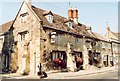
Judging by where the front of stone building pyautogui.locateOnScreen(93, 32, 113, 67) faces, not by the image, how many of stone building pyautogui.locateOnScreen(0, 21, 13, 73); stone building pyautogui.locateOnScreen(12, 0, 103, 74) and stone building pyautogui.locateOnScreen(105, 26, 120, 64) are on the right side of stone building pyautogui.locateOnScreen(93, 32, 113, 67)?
2

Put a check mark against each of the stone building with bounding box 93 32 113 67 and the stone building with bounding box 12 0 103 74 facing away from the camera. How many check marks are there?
0

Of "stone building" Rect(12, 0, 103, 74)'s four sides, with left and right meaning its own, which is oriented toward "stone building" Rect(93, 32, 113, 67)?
left

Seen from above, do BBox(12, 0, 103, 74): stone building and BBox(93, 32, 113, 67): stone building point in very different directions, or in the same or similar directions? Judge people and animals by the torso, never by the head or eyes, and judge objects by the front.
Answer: same or similar directions

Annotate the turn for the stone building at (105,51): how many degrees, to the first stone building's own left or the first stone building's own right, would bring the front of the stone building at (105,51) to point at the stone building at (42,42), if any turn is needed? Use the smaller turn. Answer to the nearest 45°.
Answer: approximately 90° to the first stone building's own right

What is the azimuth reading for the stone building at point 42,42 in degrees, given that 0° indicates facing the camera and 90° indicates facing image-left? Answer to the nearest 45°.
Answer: approximately 315°

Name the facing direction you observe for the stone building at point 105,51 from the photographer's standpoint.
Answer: facing the viewer and to the right of the viewer

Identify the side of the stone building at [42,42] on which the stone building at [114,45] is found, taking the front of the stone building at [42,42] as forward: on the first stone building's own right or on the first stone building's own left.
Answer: on the first stone building's own left

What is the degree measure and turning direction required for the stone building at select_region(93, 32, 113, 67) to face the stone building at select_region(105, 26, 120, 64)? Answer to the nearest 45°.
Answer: approximately 90° to its left

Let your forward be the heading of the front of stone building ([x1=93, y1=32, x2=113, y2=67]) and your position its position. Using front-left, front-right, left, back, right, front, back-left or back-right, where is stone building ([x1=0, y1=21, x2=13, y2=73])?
right
